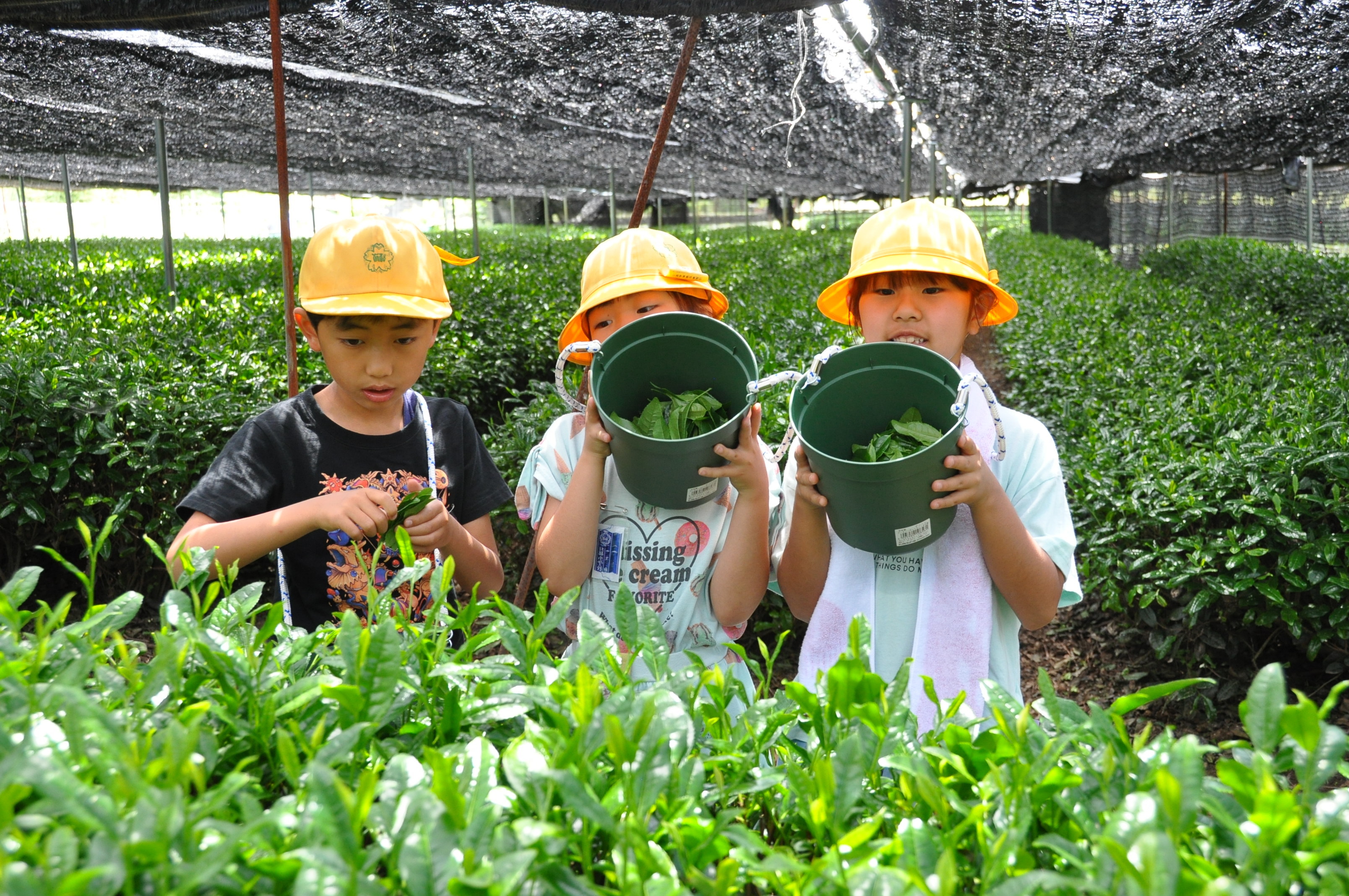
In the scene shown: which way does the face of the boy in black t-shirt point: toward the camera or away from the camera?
toward the camera

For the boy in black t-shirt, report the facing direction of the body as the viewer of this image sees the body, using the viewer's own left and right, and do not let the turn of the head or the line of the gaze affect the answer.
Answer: facing the viewer

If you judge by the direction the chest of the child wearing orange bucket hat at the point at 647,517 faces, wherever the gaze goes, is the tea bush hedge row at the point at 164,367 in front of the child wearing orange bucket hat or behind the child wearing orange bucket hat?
behind

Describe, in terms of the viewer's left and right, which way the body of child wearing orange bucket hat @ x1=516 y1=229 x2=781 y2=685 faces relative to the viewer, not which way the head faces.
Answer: facing the viewer

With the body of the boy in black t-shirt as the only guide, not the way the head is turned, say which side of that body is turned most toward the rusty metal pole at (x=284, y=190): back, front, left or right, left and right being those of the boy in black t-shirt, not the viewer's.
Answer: back

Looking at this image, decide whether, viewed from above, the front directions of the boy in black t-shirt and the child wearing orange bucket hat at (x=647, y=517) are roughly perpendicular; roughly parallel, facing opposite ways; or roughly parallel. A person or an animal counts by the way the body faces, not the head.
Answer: roughly parallel

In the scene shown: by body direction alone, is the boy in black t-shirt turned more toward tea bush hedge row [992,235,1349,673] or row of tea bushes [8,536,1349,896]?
the row of tea bushes

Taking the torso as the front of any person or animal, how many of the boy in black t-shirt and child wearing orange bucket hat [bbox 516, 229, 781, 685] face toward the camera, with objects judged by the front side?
2

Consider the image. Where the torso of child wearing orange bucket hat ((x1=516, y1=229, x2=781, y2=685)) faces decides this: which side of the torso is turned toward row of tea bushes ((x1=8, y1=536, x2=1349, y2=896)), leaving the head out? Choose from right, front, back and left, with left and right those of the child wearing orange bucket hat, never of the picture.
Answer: front
